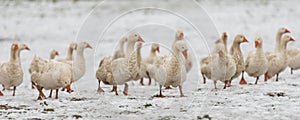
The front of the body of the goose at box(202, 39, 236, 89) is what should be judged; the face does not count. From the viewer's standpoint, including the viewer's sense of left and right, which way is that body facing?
facing the viewer

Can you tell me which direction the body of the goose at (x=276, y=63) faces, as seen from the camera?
to the viewer's right

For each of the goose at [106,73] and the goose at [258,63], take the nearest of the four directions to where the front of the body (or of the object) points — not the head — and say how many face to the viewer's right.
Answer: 1

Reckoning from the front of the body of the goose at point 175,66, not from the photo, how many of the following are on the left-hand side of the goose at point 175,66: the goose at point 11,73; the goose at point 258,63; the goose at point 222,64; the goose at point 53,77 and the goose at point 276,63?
3

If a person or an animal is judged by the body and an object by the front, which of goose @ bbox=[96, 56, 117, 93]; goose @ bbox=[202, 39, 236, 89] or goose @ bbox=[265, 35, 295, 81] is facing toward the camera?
goose @ bbox=[202, 39, 236, 89]

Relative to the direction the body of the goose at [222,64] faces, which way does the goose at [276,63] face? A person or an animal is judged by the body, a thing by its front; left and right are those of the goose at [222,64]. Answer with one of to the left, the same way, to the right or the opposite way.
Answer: to the left

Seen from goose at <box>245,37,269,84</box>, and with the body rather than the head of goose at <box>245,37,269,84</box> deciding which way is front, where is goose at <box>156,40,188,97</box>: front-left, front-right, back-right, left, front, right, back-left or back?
front-right

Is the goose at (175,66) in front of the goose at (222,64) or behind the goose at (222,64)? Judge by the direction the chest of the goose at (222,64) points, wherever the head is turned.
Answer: in front

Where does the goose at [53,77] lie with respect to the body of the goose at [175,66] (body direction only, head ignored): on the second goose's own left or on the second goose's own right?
on the second goose's own right

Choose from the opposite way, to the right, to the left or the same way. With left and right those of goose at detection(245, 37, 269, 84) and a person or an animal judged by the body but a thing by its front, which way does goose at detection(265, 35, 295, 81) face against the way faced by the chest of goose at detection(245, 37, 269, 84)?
to the left

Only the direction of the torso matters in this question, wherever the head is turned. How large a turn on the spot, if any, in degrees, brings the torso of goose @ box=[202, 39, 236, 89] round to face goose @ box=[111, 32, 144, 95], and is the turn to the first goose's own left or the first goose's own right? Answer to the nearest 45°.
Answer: approximately 90° to the first goose's own right

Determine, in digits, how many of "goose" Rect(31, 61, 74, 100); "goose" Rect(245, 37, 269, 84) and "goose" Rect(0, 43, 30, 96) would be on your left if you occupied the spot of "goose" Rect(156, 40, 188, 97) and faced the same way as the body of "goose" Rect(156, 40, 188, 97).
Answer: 1
